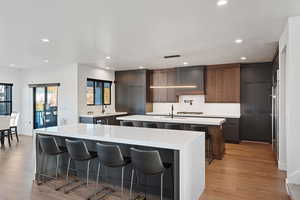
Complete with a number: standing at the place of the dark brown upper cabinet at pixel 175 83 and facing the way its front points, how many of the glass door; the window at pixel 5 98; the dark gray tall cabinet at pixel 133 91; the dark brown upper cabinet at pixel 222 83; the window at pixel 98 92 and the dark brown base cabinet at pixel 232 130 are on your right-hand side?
4

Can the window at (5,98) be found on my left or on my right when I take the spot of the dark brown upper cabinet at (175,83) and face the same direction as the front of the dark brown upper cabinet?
on my right

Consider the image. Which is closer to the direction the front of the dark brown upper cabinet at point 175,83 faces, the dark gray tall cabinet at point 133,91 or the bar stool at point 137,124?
the bar stool

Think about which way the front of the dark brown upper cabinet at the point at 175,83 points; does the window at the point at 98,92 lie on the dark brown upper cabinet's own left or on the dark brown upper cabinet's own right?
on the dark brown upper cabinet's own right

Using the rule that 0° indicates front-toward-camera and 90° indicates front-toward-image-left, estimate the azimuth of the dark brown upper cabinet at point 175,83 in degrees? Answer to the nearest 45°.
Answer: approximately 0°

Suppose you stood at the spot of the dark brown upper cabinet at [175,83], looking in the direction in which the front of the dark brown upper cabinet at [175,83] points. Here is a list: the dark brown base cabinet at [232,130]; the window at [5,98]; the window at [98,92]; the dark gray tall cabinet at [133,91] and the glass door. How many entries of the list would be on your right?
4

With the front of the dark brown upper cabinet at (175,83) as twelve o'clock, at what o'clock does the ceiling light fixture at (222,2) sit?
The ceiling light fixture is roughly at 12 o'clock from the dark brown upper cabinet.

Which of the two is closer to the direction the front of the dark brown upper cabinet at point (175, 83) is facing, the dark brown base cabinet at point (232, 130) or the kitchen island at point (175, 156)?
the kitchen island

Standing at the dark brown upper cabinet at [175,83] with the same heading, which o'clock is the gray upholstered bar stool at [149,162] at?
The gray upholstered bar stool is roughly at 12 o'clock from the dark brown upper cabinet.

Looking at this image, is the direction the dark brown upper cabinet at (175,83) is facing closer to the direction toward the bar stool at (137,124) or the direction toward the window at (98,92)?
the bar stool

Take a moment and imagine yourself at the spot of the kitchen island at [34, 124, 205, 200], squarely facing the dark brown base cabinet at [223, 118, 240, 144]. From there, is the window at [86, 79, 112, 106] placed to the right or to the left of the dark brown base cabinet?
left

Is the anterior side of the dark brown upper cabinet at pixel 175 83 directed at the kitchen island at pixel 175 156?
yes

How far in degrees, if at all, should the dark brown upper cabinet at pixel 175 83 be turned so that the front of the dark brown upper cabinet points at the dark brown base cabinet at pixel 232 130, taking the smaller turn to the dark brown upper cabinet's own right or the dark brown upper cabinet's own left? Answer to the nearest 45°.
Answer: approximately 45° to the dark brown upper cabinet's own left
